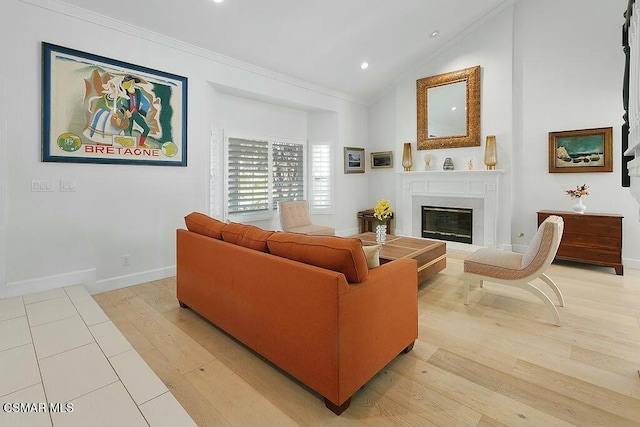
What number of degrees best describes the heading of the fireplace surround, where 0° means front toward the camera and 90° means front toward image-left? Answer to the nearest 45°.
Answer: approximately 45°

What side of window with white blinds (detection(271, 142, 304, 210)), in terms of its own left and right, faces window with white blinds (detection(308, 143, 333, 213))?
left

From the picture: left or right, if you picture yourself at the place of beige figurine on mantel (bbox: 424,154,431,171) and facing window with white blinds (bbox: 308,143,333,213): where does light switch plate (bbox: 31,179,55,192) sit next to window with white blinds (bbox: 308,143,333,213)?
left

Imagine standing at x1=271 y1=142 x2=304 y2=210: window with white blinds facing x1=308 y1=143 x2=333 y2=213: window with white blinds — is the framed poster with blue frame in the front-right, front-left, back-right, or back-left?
back-right

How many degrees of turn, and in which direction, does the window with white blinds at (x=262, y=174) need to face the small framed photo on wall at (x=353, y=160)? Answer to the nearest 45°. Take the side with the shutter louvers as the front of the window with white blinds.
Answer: approximately 90° to its left

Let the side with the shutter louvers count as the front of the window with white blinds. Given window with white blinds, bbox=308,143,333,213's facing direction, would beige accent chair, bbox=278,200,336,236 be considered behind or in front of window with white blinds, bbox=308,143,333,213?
in front

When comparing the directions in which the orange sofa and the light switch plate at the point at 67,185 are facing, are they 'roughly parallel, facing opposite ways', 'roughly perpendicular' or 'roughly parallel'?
roughly perpendicular

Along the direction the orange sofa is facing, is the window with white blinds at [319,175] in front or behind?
in front

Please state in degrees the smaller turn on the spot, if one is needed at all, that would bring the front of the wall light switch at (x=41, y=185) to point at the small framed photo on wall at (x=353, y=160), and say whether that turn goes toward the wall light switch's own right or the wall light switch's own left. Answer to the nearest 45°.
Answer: approximately 90° to the wall light switch's own left

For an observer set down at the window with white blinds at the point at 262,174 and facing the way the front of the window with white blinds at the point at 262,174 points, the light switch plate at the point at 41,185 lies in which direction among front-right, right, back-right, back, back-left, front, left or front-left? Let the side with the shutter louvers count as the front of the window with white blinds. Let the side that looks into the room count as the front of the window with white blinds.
right

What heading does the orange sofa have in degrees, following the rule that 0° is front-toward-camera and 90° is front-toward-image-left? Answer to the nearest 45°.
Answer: approximately 225°

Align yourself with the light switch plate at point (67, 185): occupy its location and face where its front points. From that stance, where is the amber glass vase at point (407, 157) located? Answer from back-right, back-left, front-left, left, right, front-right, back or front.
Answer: left

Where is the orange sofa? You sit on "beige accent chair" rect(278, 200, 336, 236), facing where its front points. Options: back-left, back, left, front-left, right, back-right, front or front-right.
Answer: front-right

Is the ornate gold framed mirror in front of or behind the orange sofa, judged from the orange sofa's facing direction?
in front
